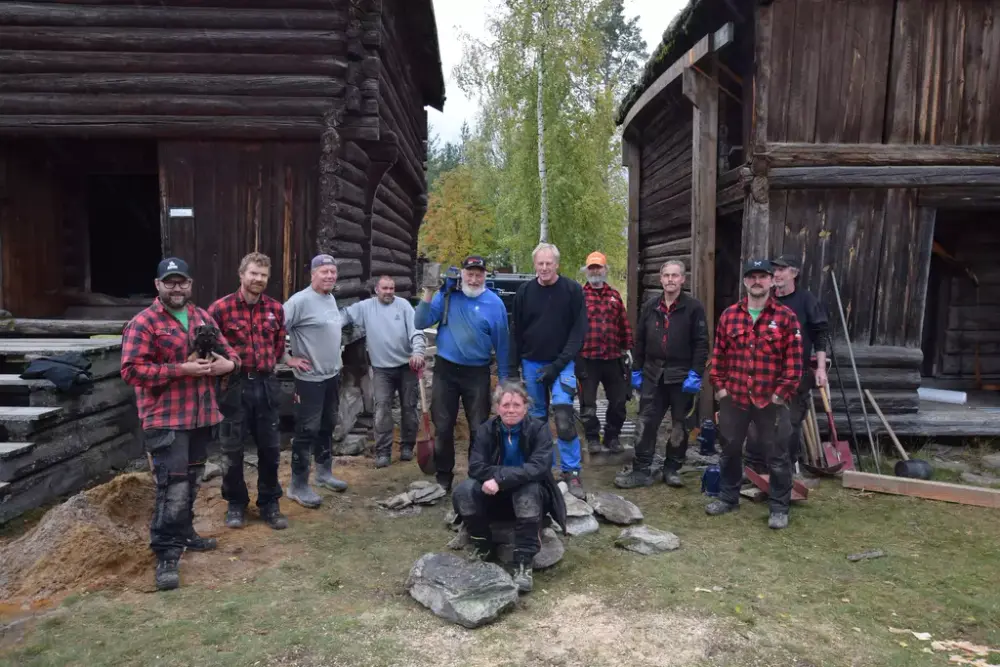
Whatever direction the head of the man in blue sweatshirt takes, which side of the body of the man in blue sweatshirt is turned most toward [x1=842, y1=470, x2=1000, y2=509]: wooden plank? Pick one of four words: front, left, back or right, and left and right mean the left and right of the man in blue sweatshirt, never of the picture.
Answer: left

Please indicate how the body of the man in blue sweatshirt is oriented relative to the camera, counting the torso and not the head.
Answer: toward the camera

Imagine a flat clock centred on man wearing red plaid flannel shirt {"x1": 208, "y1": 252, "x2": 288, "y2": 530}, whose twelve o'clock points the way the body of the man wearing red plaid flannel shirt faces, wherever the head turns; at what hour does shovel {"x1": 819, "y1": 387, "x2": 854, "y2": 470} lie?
The shovel is roughly at 9 o'clock from the man wearing red plaid flannel shirt.

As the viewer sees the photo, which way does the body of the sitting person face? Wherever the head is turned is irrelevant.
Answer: toward the camera

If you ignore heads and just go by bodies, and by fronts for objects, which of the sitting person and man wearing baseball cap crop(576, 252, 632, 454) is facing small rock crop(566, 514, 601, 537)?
the man wearing baseball cap

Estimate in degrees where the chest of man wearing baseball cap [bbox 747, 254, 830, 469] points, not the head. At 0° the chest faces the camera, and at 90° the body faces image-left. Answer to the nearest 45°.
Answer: approximately 45°

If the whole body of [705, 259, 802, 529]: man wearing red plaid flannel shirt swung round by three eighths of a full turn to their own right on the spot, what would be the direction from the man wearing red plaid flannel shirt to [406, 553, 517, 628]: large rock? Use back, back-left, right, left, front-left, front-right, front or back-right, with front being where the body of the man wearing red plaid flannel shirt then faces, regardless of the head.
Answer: left

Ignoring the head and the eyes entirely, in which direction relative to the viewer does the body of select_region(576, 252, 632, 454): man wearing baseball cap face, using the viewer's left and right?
facing the viewer

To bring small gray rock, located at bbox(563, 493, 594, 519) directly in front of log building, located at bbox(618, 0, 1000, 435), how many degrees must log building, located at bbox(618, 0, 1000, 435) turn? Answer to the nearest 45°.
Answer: approximately 45° to its right

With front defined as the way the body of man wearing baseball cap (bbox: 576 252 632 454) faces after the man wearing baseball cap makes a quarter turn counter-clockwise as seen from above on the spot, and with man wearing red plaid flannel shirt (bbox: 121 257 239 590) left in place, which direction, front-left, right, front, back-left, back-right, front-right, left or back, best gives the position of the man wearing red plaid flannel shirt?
back-right

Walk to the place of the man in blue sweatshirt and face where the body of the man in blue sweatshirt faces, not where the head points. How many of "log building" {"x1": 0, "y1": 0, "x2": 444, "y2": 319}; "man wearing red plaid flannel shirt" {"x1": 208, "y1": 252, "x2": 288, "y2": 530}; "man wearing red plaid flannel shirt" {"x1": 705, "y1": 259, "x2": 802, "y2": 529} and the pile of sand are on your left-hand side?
1

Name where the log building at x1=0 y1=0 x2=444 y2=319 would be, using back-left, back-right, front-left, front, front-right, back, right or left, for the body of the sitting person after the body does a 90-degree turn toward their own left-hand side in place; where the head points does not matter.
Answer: back-left

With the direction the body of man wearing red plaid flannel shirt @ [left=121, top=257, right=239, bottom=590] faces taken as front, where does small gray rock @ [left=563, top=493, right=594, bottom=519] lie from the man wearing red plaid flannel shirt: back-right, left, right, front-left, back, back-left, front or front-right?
front-left

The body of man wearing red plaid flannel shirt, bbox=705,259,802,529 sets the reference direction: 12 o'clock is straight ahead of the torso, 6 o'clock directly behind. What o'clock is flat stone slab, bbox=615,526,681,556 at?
The flat stone slab is roughly at 1 o'clock from the man wearing red plaid flannel shirt.
